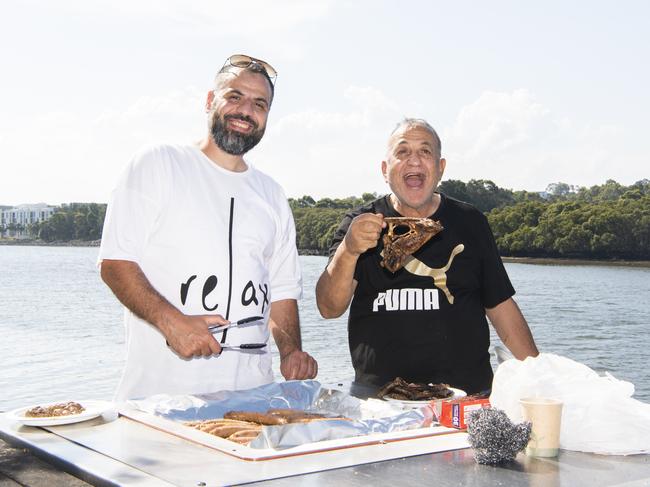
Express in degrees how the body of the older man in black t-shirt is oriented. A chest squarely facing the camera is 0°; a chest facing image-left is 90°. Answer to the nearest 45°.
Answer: approximately 0°

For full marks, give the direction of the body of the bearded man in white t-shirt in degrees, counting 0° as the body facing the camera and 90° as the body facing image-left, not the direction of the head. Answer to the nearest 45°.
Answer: approximately 315°

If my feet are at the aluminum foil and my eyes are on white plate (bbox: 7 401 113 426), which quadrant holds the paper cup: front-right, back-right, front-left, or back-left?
back-left

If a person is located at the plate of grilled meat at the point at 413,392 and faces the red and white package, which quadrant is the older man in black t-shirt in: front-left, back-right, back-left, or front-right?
back-left

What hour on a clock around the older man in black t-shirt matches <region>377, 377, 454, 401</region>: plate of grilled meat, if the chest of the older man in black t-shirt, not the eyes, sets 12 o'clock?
The plate of grilled meat is roughly at 12 o'clock from the older man in black t-shirt.
